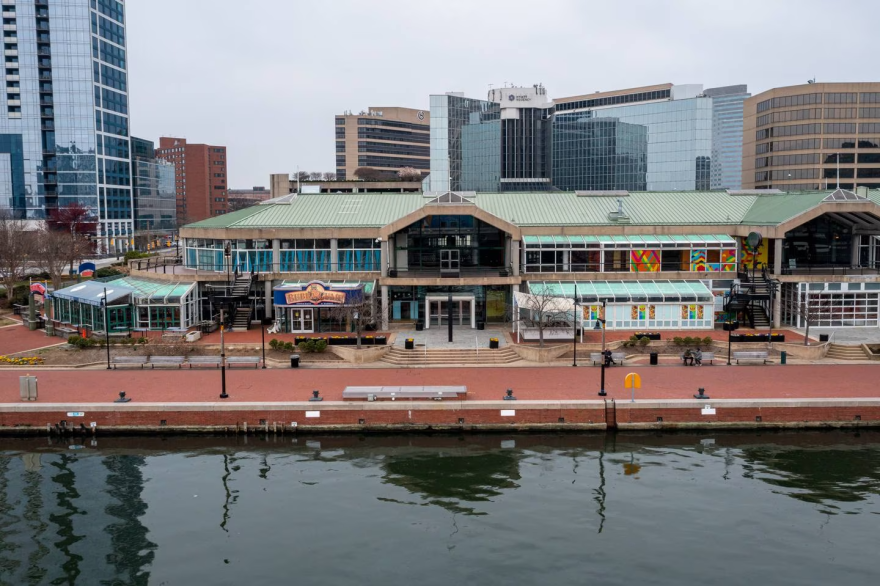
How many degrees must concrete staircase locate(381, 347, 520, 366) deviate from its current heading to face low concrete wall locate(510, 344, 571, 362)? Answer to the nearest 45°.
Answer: approximately 90° to its left

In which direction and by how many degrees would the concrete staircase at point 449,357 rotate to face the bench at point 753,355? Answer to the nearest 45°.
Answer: approximately 90° to its left

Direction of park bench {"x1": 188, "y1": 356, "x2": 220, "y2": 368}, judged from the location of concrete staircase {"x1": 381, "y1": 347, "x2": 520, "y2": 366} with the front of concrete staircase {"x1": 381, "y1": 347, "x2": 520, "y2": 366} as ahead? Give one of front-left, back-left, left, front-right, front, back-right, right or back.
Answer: right

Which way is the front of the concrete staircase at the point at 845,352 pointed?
toward the camera

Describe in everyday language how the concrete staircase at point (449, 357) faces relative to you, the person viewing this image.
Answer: facing the viewer

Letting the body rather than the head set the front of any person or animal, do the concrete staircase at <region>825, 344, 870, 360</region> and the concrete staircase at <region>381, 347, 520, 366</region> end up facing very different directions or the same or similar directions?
same or similar directions

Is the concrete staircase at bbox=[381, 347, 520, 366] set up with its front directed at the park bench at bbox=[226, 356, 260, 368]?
no

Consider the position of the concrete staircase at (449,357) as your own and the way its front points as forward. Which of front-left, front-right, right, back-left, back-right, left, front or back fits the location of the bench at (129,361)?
right

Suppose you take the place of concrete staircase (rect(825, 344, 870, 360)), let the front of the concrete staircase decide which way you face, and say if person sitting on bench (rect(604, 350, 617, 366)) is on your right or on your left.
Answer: on your right

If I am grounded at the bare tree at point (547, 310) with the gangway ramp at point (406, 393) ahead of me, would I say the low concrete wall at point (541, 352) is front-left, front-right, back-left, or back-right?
front-left

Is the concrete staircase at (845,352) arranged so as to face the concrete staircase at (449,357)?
no

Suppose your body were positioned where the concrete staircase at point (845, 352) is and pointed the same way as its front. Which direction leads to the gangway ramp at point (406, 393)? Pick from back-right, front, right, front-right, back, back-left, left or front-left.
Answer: front-right

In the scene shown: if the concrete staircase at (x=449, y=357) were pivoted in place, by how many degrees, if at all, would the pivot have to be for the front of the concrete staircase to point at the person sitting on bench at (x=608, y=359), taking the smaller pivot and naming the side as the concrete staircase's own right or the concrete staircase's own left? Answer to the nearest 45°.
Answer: approximately 90° to the concrete staircase's own left

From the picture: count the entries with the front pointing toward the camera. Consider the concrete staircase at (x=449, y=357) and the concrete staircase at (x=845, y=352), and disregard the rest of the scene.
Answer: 2

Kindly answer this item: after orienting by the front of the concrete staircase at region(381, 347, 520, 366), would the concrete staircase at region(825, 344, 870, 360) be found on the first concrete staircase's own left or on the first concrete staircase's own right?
on the first concrete staircase's own left

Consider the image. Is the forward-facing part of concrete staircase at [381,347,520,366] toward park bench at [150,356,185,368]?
no
